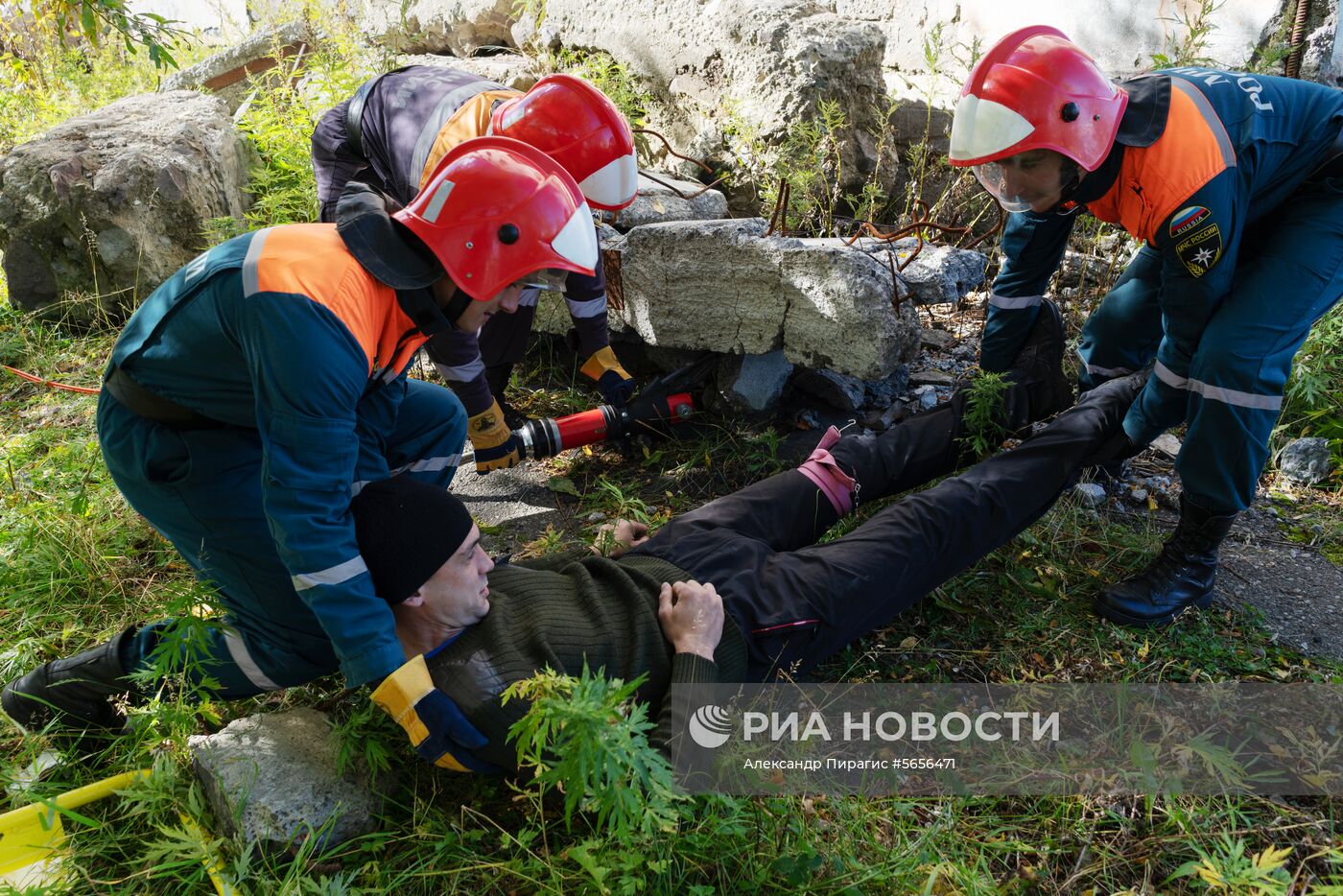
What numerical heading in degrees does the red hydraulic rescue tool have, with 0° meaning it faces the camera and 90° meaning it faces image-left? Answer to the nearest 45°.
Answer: approximately 270°

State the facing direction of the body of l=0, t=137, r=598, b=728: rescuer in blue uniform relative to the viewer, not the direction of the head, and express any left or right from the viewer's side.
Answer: facing to the right of the viewer

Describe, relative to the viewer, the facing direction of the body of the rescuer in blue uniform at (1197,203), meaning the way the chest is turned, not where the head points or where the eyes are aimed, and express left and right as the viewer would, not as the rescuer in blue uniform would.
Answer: facing the viewer and to the left of the viewer

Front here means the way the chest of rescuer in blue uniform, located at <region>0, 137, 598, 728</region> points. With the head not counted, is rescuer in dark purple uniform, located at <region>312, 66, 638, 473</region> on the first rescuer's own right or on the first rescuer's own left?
on the first rescuer's own left

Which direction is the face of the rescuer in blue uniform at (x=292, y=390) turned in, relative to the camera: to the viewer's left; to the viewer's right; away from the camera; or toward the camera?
to the viewer's right

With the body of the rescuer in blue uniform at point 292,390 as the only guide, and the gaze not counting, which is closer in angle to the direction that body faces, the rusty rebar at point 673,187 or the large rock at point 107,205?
the rusty rebar

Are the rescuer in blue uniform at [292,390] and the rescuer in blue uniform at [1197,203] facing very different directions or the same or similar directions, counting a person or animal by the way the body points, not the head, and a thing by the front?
very different directions

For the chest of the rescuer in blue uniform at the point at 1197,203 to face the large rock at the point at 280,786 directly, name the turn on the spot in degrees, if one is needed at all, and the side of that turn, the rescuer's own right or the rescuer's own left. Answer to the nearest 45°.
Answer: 0° — they already face it

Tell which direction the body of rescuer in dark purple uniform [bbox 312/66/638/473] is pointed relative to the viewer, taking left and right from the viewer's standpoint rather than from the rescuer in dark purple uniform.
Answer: facing the viewer and to the right of the viewer

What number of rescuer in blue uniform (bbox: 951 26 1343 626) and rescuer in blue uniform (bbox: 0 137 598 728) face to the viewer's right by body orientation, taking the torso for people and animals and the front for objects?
1
